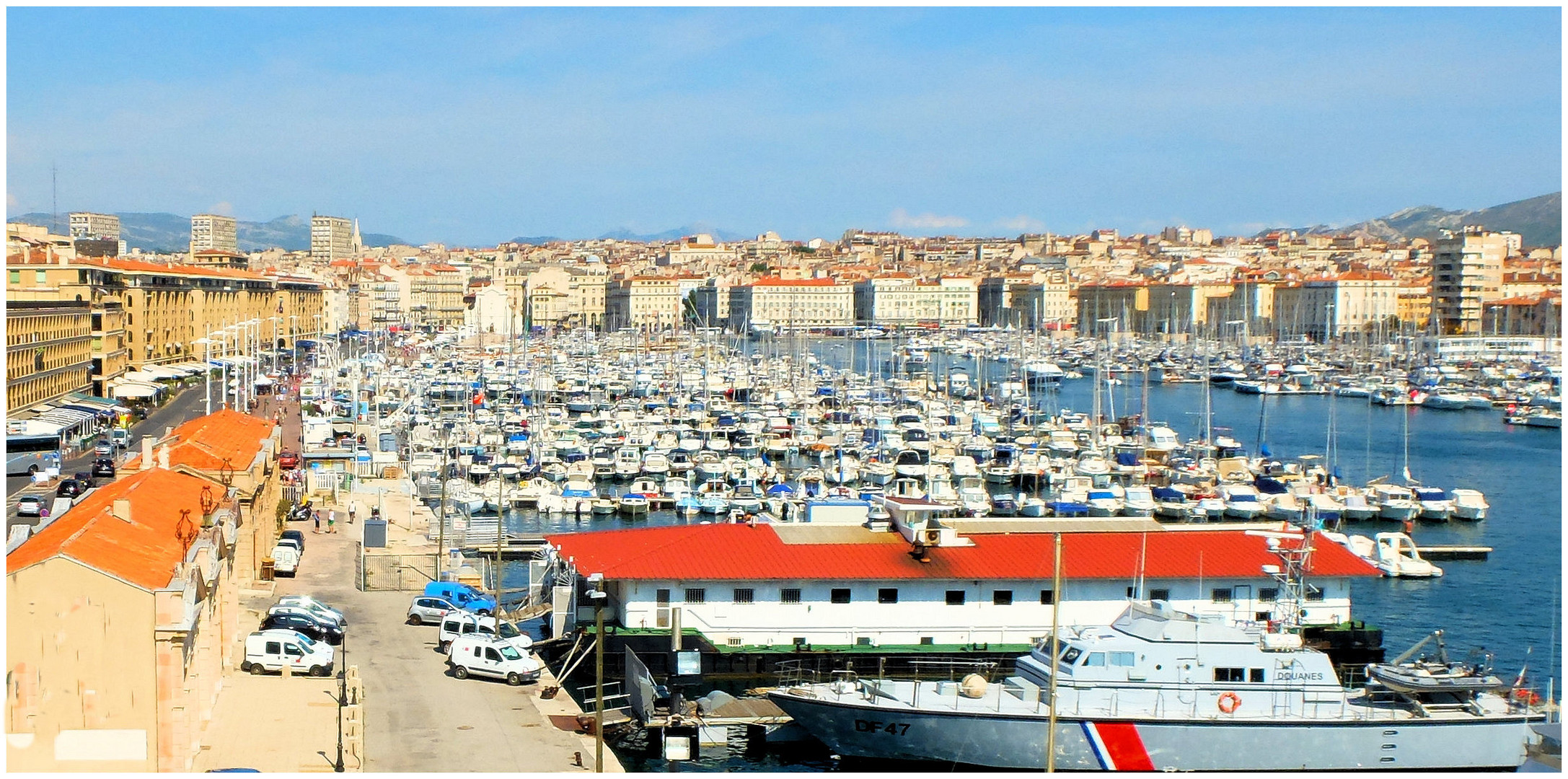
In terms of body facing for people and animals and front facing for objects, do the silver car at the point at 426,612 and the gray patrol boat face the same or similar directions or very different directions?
very different directions

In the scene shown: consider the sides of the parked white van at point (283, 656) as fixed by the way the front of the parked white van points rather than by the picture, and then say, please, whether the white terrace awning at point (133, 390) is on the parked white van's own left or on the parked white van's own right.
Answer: on the parked white van's own left

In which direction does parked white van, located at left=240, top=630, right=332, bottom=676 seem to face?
to the viewer's right

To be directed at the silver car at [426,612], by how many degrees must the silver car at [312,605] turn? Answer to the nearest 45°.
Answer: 0° — it already faces it

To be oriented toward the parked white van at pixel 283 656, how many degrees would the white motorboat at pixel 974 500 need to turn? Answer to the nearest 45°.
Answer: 0° — it already faces it

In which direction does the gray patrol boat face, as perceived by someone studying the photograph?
facing to the left of the viewer

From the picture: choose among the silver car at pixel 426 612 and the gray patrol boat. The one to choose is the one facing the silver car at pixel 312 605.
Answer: the gray patrol boat

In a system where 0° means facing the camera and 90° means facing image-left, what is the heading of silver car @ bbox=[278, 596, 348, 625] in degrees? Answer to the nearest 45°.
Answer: approximately 270°
